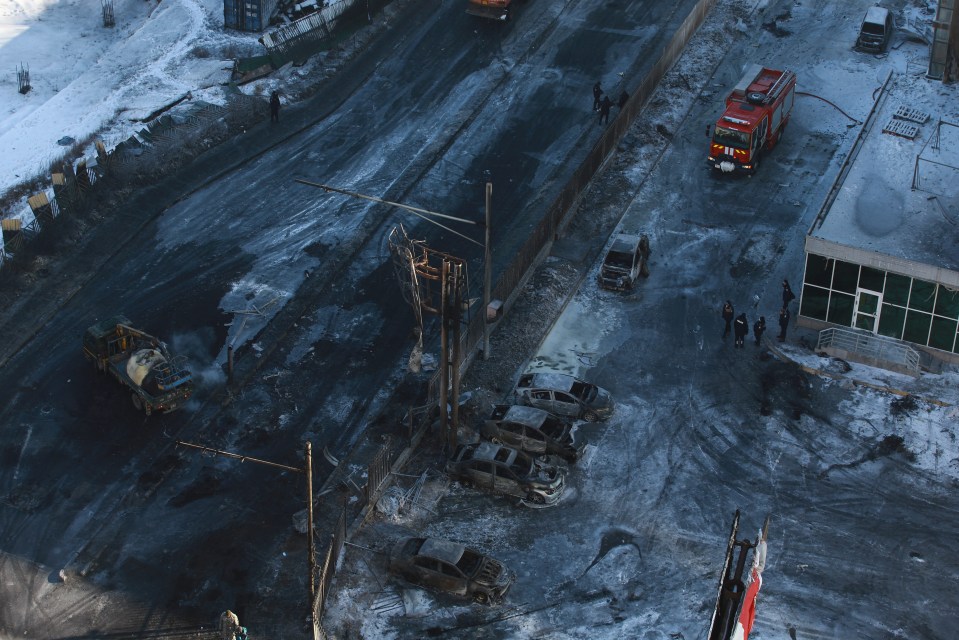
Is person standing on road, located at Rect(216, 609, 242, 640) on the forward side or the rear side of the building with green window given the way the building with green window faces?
on the forward side

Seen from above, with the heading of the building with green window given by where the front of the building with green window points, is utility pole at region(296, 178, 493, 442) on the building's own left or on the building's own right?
on the building's own right

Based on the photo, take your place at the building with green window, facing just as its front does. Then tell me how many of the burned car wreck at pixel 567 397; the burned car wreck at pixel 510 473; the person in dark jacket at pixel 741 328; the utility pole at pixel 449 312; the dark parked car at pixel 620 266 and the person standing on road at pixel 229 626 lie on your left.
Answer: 0

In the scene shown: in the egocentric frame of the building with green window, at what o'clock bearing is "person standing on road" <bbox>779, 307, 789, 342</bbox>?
The person standing on road is roughly at 2 o'clock from the building with green window.

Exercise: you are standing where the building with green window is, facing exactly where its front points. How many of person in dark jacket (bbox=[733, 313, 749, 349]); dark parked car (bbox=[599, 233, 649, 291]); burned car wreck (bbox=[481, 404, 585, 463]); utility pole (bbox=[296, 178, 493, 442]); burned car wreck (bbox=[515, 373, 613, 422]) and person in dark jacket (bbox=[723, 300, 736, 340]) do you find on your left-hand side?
0

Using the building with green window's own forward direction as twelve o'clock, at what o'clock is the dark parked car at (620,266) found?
The dark parked car is roughly at 3 o'clock from the building with green window.

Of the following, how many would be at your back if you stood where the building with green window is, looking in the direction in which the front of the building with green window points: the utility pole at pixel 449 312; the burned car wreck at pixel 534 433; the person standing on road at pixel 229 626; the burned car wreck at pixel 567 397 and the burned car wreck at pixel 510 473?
0

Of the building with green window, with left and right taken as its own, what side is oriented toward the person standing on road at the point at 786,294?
right

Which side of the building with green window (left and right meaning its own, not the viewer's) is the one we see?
front

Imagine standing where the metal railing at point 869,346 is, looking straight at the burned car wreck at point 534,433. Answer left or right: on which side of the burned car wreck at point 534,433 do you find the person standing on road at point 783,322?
right

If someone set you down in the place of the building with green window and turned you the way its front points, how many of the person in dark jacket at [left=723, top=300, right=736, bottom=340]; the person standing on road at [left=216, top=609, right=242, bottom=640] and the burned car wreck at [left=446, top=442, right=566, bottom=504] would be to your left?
0

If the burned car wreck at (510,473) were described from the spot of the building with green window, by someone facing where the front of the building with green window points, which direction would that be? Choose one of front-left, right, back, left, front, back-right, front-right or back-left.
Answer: front-right

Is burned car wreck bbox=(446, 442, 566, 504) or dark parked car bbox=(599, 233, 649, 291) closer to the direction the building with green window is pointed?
the burned car wreck

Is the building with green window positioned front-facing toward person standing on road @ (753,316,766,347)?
no

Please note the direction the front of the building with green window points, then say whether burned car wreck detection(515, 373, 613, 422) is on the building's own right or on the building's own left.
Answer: on the building's own right

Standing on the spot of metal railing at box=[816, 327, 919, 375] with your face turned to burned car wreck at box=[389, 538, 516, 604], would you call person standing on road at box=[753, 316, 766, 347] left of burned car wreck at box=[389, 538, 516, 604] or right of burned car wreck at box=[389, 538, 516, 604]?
right

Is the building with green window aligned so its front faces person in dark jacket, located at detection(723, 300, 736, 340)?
no

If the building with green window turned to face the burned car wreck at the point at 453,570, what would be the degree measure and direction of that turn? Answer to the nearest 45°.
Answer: approximately 45° to its right
